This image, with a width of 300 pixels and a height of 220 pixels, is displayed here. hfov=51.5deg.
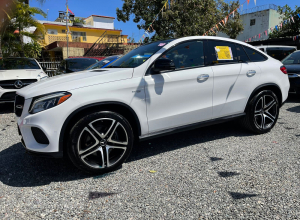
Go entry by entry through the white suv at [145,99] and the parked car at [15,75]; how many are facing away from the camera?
0

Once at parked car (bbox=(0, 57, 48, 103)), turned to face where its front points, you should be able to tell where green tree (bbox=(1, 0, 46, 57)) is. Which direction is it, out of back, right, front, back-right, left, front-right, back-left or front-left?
back

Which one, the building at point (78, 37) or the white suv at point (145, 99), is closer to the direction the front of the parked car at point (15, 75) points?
the white suv

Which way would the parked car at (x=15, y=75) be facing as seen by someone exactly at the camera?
facing the viewer

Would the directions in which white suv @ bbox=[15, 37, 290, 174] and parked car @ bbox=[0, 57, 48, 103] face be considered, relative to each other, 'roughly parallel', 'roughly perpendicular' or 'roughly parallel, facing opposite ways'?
roughly perpendicular

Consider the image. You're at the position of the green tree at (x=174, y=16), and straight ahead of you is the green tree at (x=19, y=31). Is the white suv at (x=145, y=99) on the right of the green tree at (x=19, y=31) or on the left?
left

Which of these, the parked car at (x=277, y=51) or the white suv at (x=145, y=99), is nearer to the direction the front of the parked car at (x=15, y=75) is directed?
the white suv

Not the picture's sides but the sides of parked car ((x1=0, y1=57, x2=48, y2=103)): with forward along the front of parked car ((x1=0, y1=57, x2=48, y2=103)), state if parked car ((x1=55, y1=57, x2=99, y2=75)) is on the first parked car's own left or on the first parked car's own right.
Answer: on the first parked car's own left

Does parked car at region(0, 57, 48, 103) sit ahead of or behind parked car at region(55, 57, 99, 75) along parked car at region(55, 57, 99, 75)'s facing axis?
ahead

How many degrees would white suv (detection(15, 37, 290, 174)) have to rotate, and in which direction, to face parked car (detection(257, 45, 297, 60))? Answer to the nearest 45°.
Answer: approximately 180°

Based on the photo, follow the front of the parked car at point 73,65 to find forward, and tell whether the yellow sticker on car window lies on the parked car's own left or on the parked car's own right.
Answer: on the parked car's own left

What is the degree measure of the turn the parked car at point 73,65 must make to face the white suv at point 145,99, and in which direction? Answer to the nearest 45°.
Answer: approximately 45° to its left

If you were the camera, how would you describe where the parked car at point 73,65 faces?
facing the viewer and to the left of the viewer

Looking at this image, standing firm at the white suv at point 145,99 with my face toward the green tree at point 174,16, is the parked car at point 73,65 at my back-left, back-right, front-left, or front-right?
front-left
